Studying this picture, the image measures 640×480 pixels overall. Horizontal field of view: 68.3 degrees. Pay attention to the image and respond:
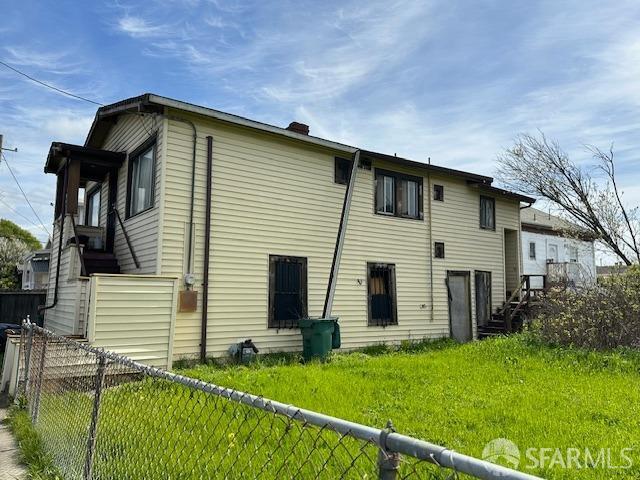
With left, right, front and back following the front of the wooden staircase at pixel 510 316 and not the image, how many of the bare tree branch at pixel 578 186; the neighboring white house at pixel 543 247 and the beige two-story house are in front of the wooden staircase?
1

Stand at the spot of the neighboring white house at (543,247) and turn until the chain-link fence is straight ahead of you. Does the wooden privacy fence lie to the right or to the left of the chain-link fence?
right

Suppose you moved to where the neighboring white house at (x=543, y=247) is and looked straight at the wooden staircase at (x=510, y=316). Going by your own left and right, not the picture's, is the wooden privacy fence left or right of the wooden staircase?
right

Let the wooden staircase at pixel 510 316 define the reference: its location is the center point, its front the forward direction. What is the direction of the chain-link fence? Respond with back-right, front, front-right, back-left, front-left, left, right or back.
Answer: front-left

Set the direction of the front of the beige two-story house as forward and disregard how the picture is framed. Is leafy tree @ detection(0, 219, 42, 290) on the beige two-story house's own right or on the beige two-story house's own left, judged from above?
on the beige two-story house's own right

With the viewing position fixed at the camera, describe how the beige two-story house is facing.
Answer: facing the viewer and to the left of the viewer

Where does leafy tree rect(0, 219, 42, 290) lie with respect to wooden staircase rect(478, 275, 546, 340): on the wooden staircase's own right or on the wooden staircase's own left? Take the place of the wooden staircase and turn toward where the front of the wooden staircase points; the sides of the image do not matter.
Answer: on the wooden staircase's own right

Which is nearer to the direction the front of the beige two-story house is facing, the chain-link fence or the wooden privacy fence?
the chain-link fence

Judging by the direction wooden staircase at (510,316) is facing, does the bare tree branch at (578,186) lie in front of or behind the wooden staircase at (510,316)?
behind

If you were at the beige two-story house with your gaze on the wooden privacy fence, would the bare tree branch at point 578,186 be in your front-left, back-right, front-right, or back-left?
back-right

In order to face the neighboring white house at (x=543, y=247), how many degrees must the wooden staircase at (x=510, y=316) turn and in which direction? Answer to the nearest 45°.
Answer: approximately 135° to its right
